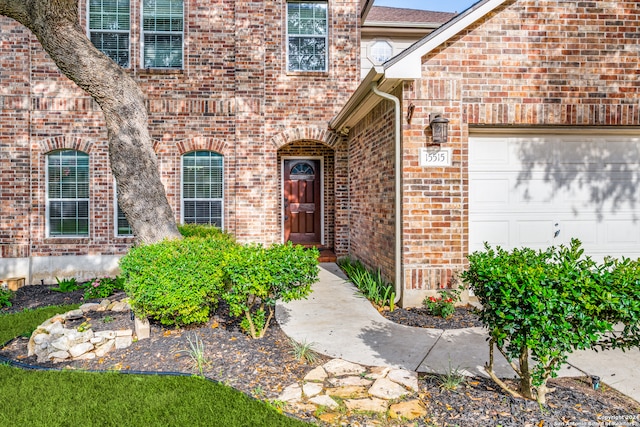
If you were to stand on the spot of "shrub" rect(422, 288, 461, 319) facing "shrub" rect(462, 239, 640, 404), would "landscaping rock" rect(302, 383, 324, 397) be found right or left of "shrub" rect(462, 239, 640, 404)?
right

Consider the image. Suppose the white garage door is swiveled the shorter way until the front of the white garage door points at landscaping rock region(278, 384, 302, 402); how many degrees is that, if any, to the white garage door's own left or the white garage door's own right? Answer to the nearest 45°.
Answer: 0° — it already faces it

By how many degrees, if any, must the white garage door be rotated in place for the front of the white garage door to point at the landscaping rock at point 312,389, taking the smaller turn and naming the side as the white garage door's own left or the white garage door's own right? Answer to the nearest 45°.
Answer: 0° — it already faces it

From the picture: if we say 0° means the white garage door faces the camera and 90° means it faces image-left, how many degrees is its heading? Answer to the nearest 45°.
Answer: approximately 0°

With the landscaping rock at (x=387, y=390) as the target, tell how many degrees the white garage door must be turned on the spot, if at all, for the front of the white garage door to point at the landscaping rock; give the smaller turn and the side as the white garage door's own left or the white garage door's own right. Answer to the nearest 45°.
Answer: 0° — it already faces it

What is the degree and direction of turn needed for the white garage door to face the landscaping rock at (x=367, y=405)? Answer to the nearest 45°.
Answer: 0° — it already faces it

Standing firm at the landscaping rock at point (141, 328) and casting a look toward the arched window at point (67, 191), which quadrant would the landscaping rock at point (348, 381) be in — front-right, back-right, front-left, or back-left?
back-right

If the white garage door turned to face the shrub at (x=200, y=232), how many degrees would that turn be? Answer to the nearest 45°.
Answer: approximately 90° to its right

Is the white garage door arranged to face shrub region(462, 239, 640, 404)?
yes

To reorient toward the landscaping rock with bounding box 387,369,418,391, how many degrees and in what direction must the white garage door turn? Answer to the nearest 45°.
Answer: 0° — it already faces it

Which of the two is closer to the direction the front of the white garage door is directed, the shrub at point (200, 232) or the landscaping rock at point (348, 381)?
the landscaping rock
